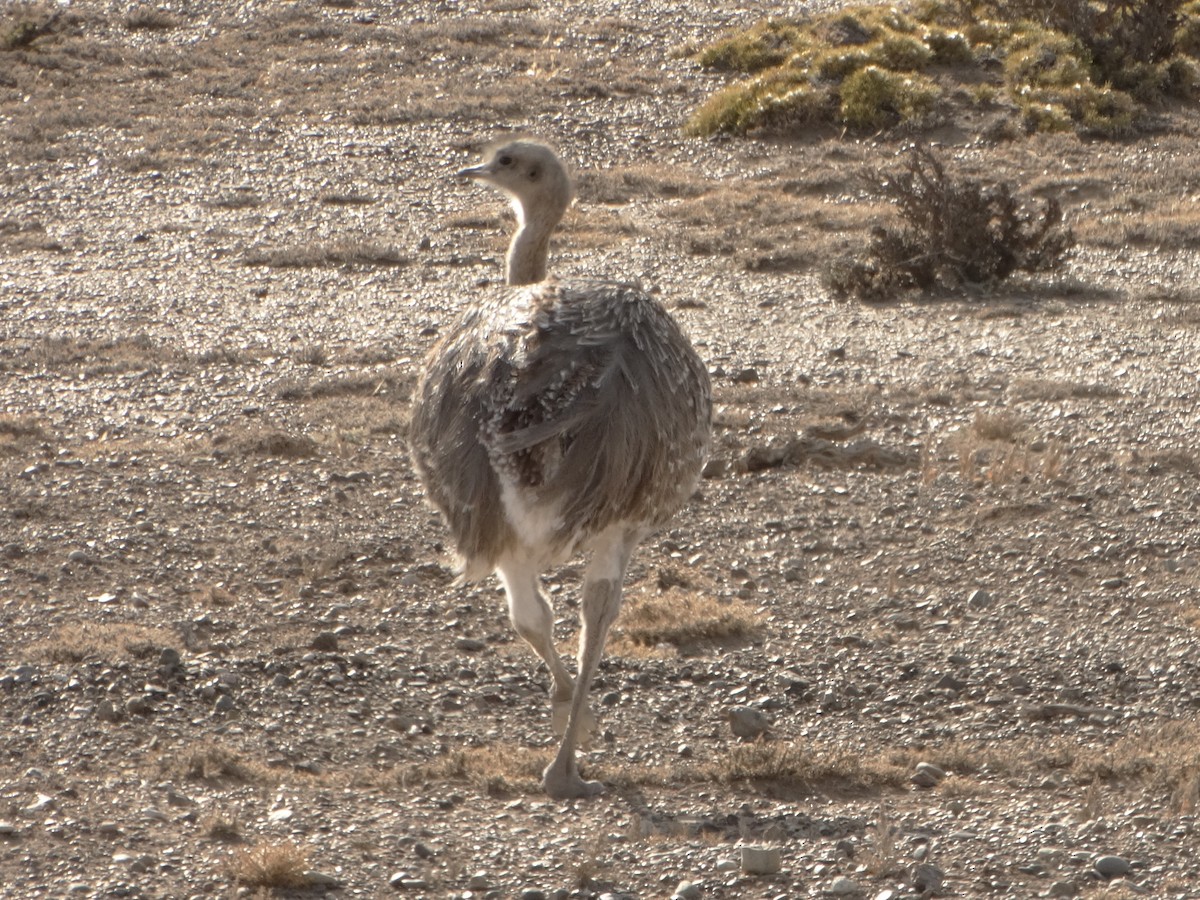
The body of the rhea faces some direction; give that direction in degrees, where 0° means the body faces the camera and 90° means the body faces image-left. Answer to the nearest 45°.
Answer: approximately 180°

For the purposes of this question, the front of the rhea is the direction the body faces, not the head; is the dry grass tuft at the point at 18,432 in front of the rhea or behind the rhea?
in front

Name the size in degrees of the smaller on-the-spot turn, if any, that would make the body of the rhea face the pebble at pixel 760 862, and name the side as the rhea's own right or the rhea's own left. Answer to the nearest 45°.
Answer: approximately 135° to the rhea's own right

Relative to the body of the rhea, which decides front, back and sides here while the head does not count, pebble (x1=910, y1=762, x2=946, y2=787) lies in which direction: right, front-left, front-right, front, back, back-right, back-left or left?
right

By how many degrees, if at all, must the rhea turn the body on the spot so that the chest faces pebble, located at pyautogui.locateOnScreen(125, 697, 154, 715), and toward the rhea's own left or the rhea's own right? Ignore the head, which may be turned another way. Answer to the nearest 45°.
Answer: approximately 90° to the rhea's own left

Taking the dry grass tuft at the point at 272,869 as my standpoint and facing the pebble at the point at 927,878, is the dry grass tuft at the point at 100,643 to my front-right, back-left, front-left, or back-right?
back-left

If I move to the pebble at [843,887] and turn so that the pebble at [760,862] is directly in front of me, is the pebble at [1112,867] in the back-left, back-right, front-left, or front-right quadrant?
back-right

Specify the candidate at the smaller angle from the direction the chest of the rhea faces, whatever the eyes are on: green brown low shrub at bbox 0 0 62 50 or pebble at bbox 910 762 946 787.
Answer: the green brown low shrub

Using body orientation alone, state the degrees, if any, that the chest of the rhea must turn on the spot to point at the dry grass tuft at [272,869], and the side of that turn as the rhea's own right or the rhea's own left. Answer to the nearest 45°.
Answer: approximately 135° to the rhea's own left

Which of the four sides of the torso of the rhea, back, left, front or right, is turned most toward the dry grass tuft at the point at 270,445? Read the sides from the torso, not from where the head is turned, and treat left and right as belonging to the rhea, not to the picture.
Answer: front

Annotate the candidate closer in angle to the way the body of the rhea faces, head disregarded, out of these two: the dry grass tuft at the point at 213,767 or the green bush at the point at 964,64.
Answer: the green bush

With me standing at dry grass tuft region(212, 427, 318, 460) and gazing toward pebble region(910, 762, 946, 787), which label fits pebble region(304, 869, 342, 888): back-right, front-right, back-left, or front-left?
front-right

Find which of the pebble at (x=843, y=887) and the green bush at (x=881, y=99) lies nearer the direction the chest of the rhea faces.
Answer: the green bush

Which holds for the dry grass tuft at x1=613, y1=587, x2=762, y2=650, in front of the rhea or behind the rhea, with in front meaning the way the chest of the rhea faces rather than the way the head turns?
in front
